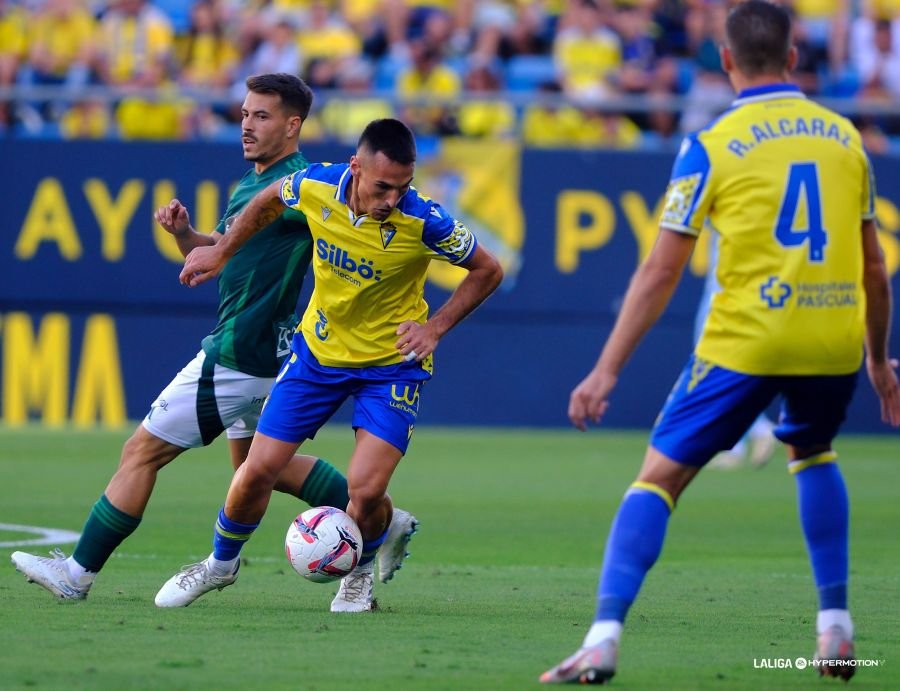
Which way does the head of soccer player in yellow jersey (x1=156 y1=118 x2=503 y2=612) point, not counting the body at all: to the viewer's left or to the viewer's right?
to the viewer's right

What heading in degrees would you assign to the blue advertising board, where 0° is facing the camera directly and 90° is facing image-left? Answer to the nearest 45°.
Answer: approximately 0°

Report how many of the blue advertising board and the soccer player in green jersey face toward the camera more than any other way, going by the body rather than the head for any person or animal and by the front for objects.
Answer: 1

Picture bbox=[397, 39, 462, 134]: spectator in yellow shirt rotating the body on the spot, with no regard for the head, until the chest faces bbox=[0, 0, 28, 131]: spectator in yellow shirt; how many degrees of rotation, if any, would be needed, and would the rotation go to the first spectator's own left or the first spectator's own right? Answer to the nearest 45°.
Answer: approximately 90° to the first spectator's own right

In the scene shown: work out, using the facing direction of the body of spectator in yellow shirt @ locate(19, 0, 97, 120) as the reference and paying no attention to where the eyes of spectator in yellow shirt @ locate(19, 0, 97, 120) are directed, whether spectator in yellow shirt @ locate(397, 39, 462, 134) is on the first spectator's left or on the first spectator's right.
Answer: on the first spectator's left

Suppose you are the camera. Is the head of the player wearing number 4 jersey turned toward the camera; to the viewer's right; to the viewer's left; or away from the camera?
away from the camera

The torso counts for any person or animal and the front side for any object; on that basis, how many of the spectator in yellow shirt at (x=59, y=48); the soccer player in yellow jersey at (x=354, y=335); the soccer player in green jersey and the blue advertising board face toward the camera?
3

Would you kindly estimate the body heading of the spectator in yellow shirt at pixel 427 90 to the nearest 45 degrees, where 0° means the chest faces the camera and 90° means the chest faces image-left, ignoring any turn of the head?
approximately 0°
